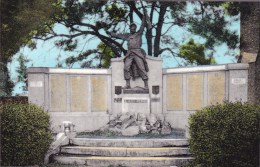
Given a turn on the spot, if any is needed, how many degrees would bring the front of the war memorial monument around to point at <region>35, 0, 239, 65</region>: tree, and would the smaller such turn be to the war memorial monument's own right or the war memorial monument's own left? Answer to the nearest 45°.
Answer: approximately 180°

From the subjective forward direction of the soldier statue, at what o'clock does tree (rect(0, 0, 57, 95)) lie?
The tree is roughly at 3 o'clock from the soldier statue.

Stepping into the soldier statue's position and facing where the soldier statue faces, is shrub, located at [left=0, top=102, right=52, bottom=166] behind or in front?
in front

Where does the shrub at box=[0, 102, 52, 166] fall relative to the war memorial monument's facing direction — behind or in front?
in front

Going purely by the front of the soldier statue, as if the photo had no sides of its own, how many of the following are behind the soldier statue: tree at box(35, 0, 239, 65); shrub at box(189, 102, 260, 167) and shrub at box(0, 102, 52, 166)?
1

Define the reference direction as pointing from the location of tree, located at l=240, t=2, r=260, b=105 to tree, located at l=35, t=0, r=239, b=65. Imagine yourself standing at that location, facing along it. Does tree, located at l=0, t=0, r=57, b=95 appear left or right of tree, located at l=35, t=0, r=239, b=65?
left

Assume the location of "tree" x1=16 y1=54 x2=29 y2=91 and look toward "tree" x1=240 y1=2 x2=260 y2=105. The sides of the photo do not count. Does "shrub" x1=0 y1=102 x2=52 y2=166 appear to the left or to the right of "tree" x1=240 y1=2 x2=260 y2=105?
right

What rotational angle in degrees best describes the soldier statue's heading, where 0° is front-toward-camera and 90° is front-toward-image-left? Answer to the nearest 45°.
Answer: approximately 0°

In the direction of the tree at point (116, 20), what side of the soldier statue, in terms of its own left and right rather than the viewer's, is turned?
back

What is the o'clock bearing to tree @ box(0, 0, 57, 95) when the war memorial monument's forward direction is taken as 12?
The tree is roughly at 3 o'clock from the war memorial monument.

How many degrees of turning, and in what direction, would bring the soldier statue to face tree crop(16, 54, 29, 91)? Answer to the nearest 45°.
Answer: approximately 135° to its right

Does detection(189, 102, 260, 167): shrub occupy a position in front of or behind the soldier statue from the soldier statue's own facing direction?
in front
